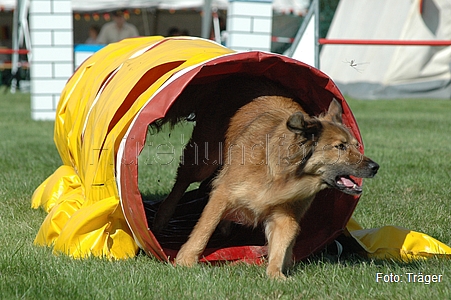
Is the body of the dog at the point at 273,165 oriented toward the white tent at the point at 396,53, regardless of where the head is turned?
no

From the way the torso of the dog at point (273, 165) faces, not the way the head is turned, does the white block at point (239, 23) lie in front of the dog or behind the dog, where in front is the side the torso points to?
behind

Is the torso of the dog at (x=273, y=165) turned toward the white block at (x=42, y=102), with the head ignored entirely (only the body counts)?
no

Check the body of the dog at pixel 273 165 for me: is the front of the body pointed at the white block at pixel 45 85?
no

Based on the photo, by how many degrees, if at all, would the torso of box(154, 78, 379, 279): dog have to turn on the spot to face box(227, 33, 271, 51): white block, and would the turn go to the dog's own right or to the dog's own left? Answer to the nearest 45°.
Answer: approximately 135° to the dog's own left

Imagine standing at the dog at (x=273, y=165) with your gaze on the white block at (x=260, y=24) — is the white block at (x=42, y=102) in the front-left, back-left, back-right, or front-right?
front-left

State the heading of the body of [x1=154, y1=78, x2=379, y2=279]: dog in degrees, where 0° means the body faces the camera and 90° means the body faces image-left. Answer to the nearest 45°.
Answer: approximately 315°

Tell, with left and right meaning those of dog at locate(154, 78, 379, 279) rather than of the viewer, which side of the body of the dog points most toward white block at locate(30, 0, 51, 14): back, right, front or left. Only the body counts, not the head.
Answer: back

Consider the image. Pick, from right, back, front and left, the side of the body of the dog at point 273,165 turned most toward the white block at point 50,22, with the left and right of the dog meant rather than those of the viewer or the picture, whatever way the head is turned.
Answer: back

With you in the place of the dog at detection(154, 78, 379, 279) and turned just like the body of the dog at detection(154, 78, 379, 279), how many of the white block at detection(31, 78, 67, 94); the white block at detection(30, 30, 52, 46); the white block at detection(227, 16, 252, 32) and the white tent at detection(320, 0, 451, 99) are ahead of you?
0

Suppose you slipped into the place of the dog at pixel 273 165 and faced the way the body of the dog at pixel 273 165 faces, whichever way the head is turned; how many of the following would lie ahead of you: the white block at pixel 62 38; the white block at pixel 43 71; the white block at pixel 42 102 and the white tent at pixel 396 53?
0

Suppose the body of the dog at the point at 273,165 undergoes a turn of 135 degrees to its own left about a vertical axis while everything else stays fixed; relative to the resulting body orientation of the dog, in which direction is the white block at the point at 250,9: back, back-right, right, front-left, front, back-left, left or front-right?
front

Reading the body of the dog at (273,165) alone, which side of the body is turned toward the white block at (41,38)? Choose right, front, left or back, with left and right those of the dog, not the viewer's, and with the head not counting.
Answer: back
